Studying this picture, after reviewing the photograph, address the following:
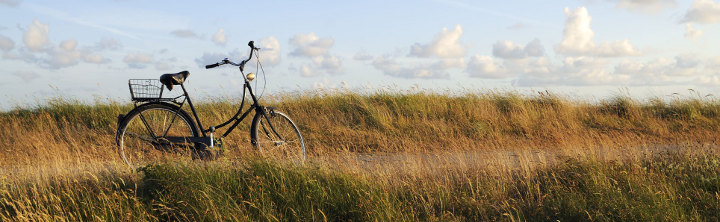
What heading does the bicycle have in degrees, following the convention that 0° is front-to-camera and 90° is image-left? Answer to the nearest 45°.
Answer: approximately 270°
